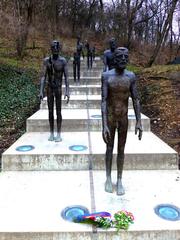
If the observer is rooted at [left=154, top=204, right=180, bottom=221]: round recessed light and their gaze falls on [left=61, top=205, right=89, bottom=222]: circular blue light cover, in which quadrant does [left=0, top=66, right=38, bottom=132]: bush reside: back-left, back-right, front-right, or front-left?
front-right

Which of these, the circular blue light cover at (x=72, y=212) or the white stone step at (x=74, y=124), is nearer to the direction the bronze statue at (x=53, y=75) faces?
the circular blue light cover

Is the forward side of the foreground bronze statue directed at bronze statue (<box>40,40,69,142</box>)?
no

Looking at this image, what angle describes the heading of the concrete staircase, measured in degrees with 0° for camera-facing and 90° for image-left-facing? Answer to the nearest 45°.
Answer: approximately 0°

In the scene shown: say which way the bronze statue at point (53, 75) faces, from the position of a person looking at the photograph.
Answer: facing the viewer

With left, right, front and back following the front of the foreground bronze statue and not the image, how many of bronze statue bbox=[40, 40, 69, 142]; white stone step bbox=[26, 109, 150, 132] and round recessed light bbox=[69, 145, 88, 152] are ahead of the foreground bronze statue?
0

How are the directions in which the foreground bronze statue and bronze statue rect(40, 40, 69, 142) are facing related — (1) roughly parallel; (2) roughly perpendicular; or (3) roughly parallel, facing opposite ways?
roughly parallel

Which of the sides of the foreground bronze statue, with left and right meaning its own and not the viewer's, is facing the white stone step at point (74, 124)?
back

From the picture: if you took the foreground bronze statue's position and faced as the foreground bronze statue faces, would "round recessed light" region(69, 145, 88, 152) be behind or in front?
behind

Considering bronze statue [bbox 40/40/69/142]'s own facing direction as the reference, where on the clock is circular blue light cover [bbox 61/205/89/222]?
The circular blue light cover is roughly at 12 o'clock from the bronze statue.
